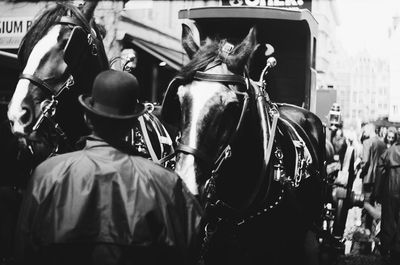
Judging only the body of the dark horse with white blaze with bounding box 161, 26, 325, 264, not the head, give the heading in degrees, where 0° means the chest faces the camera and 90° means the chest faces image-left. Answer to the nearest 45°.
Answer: approximately 45°

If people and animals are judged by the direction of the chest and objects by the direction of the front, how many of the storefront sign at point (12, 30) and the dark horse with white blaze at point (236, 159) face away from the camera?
0

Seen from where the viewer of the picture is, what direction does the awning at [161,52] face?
facing the viewer and to the right of the viewer

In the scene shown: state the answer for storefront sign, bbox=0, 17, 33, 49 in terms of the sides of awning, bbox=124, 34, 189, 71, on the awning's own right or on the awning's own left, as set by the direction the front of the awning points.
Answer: on the awning's own right

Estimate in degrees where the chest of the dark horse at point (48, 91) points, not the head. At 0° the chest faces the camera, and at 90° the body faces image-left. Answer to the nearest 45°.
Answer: approximately 45°

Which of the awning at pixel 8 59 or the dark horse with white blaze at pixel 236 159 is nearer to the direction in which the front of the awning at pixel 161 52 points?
the dark horse with white blaze
